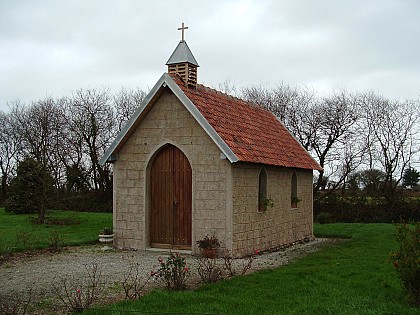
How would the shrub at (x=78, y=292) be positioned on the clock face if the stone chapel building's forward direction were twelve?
The shrub is roughly at 11 o'clock from the stone chapel building.

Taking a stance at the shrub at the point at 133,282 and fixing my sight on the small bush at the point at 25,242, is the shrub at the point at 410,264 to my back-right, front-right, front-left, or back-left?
back-right

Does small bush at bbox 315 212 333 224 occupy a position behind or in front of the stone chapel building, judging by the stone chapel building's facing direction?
behind

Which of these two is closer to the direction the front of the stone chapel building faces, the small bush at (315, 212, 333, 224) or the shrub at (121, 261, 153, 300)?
the shrub

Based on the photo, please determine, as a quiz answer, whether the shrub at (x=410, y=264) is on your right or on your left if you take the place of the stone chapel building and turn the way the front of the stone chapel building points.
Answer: on your left

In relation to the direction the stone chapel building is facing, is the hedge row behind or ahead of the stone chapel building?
behind

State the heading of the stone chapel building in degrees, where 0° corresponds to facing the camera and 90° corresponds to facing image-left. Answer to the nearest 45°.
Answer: approximately 45°

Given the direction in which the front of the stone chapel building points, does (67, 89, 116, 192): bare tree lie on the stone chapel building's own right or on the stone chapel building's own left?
on the stone chapel building's own right

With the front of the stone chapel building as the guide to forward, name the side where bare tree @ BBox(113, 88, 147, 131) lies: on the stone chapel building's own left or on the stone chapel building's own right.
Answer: on the stone chapel building's own right

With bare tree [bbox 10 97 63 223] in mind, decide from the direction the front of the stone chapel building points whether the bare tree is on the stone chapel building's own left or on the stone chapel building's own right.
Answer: on the stone chapel building's own right

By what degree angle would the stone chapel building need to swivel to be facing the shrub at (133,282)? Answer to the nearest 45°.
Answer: approximately 45° to its left

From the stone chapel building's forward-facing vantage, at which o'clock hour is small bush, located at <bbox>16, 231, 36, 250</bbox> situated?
The small bush is roughly at 2 o'clock from the stone chapel building.

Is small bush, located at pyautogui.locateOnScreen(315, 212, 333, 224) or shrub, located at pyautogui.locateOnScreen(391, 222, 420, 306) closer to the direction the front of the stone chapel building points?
the shrub
